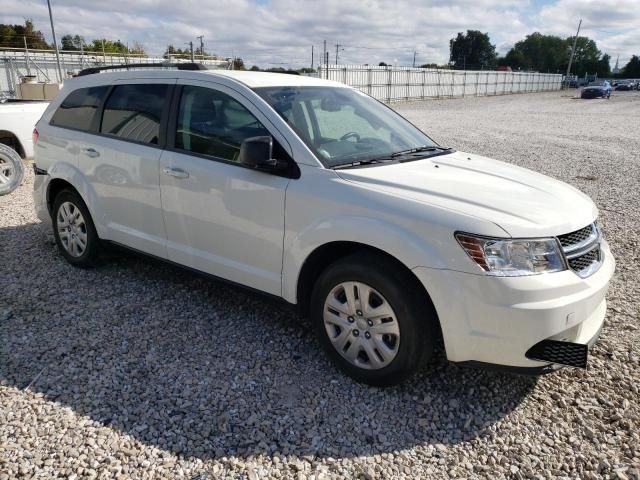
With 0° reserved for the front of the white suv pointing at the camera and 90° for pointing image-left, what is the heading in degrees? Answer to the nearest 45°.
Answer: approximately 315°

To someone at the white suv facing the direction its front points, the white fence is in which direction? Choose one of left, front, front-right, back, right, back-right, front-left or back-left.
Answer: back-left
